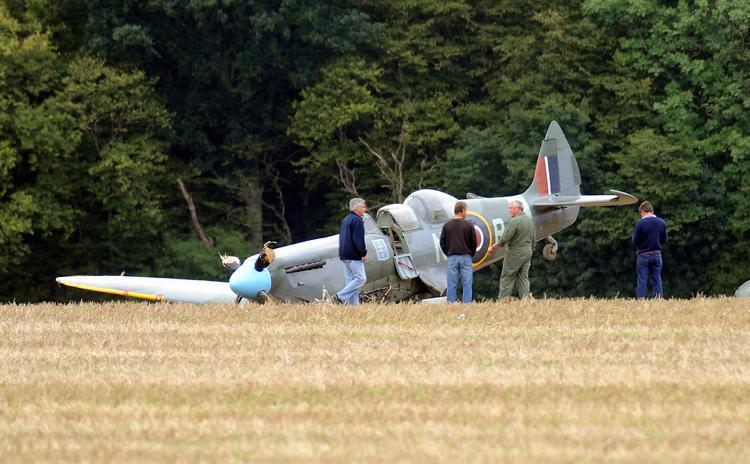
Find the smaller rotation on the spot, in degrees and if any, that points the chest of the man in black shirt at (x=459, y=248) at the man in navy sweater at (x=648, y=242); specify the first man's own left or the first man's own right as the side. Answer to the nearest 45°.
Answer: approximately 45° to the first man's own right

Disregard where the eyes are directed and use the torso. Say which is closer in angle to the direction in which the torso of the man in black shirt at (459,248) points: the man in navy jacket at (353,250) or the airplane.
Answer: the airplane

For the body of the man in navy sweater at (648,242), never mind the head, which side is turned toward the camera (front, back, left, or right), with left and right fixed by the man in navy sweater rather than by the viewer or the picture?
back

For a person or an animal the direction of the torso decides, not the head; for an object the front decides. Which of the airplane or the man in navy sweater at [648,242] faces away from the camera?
the man in navy sweater

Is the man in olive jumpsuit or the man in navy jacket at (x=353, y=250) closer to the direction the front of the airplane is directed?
the man in navy jacket

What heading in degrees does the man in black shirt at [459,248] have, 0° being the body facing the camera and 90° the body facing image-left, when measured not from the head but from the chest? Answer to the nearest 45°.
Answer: approximately 180°

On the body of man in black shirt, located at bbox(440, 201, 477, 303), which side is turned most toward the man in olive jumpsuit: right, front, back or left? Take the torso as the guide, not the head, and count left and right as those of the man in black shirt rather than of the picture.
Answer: right

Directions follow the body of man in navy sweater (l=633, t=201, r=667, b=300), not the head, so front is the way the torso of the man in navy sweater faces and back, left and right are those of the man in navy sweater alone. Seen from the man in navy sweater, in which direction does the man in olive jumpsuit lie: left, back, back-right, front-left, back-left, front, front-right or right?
back-left

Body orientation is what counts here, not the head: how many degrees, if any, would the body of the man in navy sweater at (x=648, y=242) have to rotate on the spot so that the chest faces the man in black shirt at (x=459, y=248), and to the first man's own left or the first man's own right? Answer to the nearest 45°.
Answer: approximately 135° to the first man's own left

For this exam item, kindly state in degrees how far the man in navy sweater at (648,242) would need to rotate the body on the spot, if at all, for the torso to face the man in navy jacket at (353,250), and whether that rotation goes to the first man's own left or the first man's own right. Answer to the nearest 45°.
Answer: approximately 135° to the first man's own left

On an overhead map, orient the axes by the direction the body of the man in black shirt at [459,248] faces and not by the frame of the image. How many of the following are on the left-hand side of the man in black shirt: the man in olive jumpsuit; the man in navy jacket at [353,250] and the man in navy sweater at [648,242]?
1

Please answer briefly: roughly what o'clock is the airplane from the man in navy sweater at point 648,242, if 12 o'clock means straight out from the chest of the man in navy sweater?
The airplane is roughly at 9 o'clock from the man in navy sweater.

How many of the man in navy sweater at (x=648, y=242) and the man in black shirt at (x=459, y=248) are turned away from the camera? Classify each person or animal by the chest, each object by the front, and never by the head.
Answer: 2
